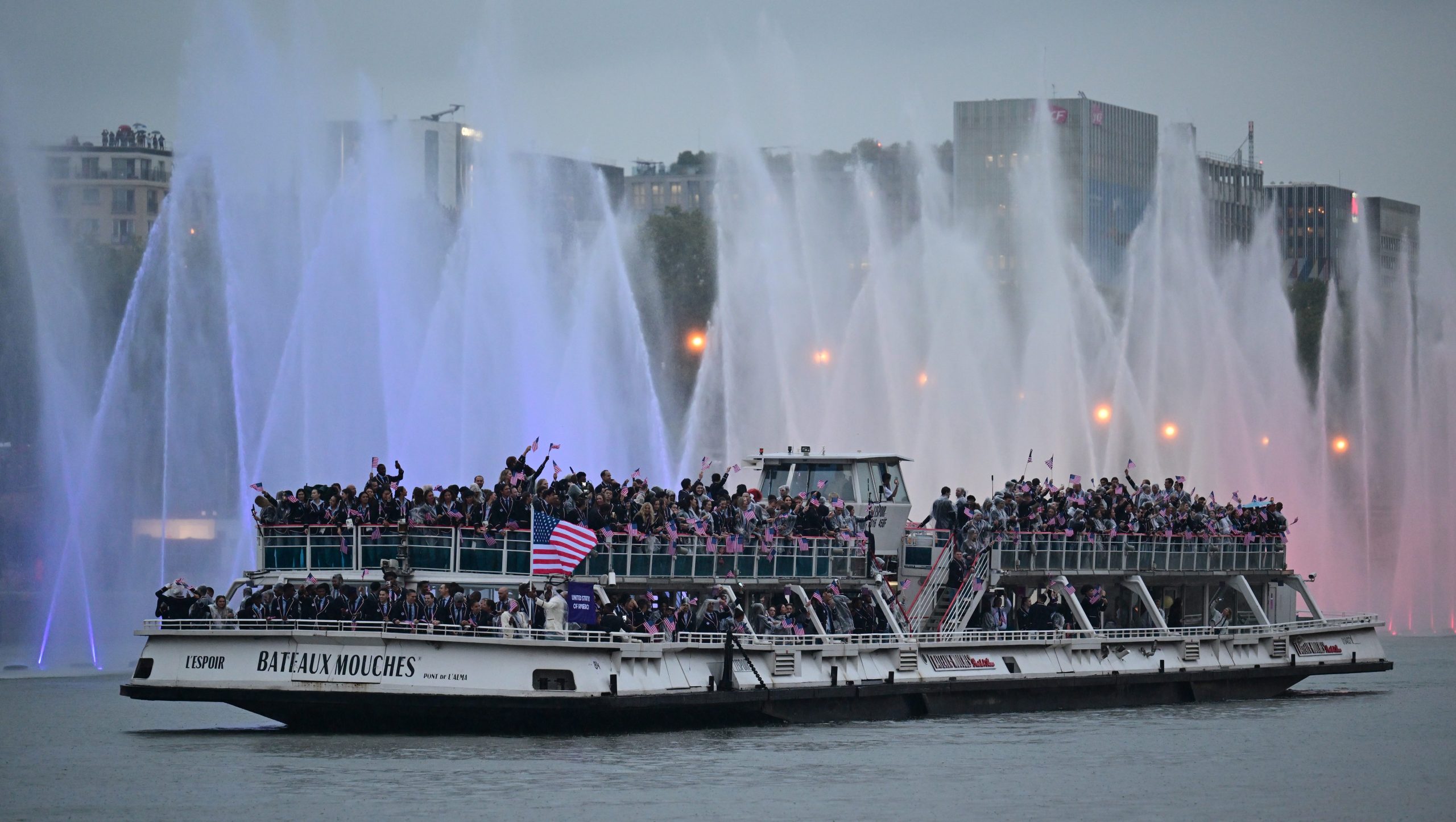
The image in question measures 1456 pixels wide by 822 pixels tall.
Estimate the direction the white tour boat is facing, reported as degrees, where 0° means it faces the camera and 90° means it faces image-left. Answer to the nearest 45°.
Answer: approximately 45°
